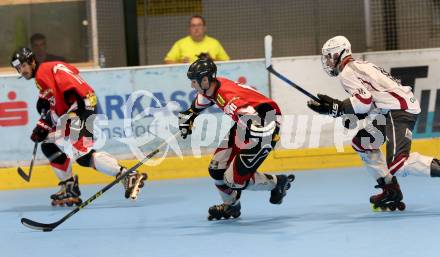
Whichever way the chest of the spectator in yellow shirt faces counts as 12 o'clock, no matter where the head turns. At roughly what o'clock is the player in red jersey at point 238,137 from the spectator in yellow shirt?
The player in red jersey is roughly at 12 o'clock from the spectator in yellow shirt.

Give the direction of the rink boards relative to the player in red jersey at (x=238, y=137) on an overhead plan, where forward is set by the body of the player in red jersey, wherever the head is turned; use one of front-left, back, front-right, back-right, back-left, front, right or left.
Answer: right

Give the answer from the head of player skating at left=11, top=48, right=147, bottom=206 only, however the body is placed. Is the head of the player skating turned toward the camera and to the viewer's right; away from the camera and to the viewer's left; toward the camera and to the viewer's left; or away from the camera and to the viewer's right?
toward the camera and to the viewer's left

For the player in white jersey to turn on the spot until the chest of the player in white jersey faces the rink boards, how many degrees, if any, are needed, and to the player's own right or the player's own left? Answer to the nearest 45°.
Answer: approximately 45° to the player's own right

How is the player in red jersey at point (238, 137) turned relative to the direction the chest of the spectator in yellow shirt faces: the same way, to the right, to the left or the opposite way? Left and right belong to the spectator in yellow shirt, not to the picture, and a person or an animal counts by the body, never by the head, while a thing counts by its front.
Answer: to the right

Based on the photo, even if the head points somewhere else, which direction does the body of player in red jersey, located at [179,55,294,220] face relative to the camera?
to the viewer's left

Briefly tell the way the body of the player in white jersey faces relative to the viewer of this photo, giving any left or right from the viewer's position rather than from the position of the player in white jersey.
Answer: facing to the left of the viewer

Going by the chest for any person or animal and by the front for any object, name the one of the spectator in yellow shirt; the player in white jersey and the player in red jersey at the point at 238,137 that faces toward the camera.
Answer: the spectator in yellow shirt

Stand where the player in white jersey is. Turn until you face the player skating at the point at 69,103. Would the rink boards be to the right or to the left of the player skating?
right

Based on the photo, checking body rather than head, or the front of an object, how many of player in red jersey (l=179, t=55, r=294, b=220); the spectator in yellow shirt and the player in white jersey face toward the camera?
1

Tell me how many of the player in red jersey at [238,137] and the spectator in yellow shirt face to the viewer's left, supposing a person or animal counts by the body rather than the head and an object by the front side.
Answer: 1

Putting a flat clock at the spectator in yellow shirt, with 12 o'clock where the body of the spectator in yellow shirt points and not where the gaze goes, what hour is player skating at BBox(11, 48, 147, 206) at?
The player skating is roughly at 1 o'clock from the spectator in yellow shirt.

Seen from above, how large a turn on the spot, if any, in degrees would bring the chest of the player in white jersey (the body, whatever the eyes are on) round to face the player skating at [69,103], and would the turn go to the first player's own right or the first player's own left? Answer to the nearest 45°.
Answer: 0° — they already face them
